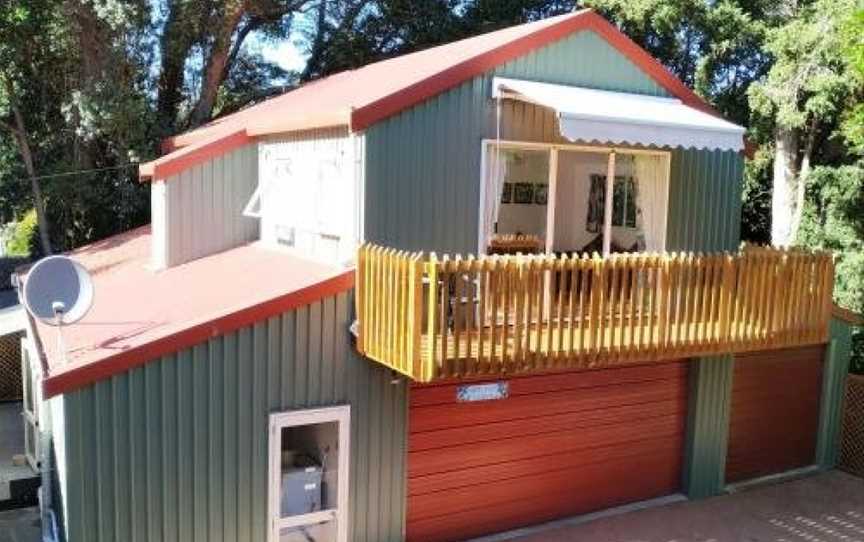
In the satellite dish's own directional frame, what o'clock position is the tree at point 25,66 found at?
The tree is roughly at 6 o'clock from the satellite dish.

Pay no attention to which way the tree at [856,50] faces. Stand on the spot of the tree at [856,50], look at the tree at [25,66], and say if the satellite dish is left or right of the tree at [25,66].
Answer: left

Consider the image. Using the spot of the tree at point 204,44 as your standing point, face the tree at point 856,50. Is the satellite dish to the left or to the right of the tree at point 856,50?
right

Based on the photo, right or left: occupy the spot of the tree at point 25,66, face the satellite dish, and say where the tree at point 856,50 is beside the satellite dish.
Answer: left

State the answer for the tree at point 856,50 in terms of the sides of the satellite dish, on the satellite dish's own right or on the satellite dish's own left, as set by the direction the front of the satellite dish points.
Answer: on the satellite dish's own left

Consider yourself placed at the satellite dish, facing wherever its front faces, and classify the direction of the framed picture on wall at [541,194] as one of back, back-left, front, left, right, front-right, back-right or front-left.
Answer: left

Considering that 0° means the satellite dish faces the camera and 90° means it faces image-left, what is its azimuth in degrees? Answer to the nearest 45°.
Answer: approximately 0°

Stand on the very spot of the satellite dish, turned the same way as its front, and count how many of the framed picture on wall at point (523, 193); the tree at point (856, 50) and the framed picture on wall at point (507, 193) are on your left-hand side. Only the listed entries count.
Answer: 3

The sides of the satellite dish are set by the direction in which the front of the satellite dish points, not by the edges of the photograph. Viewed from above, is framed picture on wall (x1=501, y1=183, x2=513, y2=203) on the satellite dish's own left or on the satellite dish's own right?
on the satellite dish's own left

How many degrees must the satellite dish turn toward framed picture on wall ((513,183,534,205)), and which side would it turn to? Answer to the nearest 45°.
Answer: approximately 90° to its left
